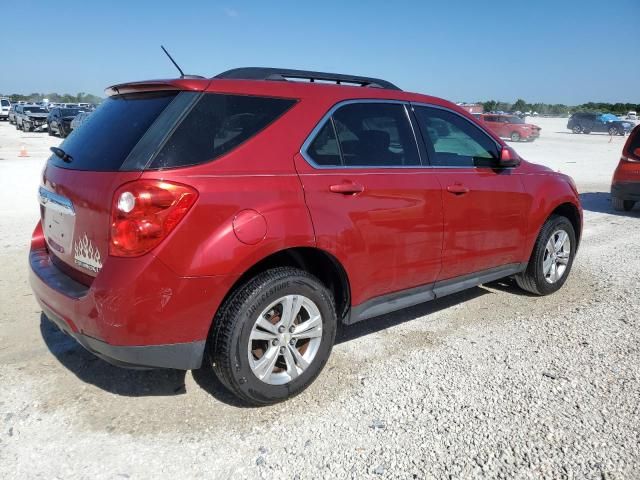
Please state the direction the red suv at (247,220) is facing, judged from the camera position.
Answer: facing away from the viewer and to the right of the viewer

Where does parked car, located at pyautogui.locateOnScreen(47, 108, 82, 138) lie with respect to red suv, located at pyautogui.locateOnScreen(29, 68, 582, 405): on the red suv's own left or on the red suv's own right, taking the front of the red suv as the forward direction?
on the red suv's own left

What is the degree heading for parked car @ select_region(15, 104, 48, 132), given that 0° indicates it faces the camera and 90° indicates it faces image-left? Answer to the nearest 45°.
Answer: approximately 315°

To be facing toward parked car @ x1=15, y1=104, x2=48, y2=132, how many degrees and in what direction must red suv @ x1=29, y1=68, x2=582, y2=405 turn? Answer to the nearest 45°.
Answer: approximately 90° to its left

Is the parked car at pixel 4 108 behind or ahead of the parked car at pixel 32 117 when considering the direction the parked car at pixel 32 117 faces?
behind

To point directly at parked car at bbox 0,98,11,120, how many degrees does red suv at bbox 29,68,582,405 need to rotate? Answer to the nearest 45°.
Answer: approximately 90° to its left
